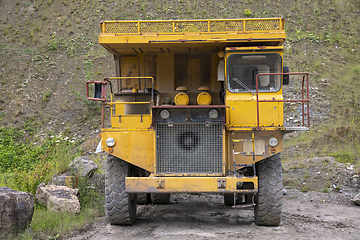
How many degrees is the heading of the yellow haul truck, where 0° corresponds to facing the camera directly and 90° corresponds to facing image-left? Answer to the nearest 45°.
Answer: approximately 0°

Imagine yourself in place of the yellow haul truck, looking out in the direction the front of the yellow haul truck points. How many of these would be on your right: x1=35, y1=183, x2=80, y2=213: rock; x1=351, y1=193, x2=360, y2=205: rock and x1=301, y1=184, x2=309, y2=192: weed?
1

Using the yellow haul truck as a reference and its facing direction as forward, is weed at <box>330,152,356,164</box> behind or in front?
behind

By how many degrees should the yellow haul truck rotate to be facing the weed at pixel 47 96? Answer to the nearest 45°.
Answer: approximately 135° to its right

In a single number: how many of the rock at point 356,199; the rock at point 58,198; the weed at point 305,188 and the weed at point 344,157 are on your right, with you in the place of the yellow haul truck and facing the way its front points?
1

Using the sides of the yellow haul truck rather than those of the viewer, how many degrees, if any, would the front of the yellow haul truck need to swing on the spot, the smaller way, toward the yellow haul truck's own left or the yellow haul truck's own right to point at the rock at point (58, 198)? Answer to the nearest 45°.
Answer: approximately 90° to the yellow haul truck's own right

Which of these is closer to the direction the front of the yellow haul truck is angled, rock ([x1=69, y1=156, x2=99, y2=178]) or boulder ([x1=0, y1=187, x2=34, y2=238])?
the boulder

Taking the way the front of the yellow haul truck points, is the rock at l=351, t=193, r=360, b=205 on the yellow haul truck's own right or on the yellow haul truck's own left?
on the yellow haul truck's own left

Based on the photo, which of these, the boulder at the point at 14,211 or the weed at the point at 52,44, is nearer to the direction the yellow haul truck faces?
the boulder

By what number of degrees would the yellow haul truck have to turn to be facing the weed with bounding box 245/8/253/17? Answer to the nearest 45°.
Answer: approximately 180°

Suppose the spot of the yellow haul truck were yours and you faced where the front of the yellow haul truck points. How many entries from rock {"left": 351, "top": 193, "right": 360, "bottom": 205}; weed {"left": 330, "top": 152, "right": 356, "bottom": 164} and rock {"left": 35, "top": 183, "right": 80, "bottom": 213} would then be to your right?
1

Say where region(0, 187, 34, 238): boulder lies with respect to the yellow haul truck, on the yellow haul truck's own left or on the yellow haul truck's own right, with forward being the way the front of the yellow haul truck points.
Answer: on the yellow haul truck's own right

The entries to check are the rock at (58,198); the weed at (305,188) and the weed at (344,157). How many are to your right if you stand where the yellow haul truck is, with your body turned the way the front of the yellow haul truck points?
1
